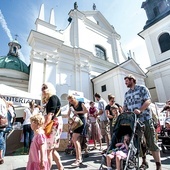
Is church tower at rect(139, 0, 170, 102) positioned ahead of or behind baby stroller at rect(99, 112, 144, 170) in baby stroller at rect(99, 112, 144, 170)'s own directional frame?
behind

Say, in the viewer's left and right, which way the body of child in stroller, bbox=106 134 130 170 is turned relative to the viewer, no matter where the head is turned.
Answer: facing the viewer and to the left of the viewer

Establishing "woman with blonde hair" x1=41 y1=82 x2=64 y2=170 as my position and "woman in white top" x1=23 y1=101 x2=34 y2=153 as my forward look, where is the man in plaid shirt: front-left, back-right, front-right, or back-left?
back-right

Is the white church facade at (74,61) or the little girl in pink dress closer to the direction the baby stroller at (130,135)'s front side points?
the little girl in pink dress

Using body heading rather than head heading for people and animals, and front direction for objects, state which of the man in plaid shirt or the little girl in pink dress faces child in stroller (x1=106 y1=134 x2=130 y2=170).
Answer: the man in plaid shirt

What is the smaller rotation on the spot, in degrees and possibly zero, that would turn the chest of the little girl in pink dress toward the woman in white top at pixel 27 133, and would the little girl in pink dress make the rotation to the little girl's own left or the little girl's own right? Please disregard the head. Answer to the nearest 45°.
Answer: approximately 90° to the little girl's own right

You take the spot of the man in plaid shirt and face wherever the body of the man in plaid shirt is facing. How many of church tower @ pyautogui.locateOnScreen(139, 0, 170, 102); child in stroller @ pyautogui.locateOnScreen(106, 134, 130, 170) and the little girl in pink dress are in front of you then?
2

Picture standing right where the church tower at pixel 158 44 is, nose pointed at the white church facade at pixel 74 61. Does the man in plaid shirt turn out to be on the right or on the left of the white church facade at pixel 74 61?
left

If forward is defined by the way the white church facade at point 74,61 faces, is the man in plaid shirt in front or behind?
in front
